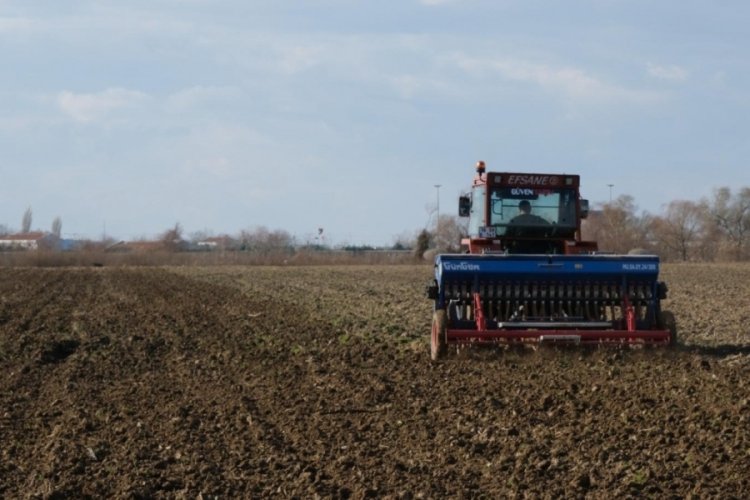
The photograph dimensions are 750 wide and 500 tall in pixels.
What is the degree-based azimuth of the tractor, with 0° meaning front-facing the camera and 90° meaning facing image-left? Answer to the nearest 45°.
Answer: approximately 180°
